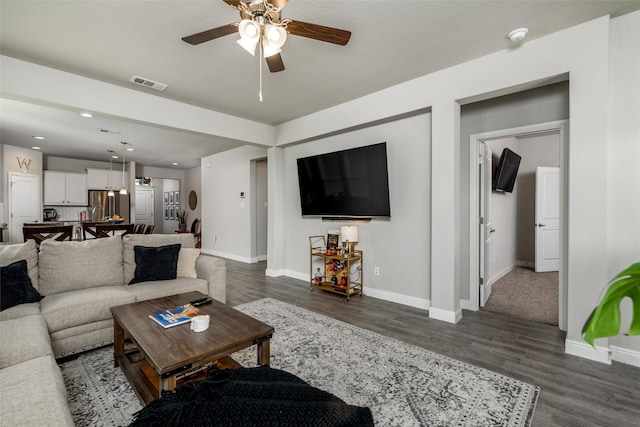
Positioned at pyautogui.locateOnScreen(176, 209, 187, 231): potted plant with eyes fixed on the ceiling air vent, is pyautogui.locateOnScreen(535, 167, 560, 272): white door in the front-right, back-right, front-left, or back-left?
front-left

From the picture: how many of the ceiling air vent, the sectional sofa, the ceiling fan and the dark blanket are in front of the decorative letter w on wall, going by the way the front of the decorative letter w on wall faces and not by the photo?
4

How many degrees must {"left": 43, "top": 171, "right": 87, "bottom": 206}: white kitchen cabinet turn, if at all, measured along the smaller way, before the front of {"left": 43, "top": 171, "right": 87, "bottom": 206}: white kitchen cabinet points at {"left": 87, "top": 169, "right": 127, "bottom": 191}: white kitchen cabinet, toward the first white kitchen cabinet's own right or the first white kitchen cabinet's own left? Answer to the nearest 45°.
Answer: approximately 90° to the first white kitchen cabinet's own left

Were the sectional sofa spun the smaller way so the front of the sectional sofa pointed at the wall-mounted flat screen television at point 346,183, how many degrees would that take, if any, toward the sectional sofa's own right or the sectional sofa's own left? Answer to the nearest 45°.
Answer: approximately 45° to the sectional sofa's own left

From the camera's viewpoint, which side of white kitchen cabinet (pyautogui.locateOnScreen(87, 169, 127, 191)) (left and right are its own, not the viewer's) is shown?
front

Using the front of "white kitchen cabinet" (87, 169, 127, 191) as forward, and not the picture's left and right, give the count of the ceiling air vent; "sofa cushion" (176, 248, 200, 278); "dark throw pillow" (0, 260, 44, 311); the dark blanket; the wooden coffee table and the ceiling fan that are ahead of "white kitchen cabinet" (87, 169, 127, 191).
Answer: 6

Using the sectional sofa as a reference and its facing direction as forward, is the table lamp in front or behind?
in front

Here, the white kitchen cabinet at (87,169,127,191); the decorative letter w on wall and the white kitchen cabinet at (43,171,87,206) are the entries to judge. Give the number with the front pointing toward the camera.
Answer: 3

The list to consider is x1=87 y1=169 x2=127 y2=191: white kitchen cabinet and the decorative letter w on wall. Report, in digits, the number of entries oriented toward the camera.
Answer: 2

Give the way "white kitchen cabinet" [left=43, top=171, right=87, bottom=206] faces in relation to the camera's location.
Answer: facing the viewer

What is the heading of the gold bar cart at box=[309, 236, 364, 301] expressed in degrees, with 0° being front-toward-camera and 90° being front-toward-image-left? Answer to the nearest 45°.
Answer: approximately 45°

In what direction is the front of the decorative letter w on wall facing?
toward the camera

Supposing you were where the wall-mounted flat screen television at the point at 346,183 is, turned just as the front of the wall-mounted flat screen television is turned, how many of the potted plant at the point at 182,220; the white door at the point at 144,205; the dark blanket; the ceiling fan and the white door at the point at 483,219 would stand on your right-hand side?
2

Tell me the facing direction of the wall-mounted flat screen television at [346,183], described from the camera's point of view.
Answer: facing the viewer and to the left of the viewer
